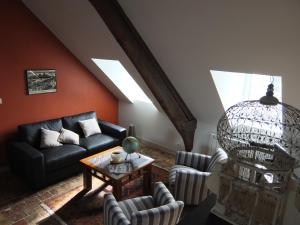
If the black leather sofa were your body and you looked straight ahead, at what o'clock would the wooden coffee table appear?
The wooden coffee table is roughly at 12 o'clock from the black leather sofa.

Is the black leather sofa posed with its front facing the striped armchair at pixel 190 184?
yes

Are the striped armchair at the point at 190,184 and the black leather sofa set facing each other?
yes

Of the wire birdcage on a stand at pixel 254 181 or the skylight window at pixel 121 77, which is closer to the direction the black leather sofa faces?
the wire birdcage on a stand

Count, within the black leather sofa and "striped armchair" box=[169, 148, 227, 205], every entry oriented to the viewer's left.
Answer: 1

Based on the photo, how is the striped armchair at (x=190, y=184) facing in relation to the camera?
to the viewer's left

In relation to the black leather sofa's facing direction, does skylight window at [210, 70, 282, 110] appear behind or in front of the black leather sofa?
in front

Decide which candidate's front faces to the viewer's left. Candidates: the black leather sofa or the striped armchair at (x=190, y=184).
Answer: the striped armchair

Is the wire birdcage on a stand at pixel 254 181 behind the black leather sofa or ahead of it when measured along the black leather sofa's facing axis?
ahead

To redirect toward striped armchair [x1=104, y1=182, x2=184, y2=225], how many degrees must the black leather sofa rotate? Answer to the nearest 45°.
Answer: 0° — it already faces it

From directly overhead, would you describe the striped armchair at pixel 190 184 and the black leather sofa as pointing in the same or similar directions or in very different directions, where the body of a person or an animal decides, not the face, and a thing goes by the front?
very different directions
